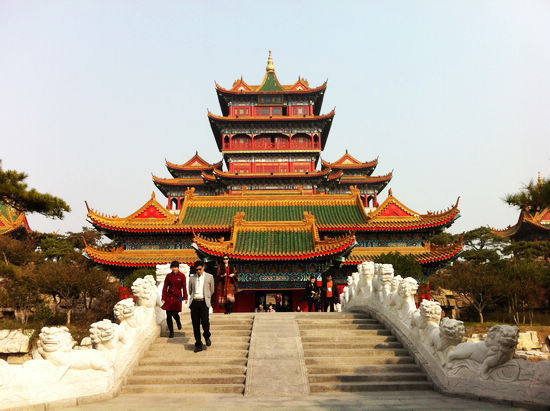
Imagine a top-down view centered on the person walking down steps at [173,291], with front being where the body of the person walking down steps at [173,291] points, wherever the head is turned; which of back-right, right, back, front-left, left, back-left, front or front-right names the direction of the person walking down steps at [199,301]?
front-left

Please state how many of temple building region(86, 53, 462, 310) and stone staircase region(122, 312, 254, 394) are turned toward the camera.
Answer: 2

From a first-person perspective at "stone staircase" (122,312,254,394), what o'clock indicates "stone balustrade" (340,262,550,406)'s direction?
The stone balustrade is roughly at 10 o'clock from the stone staircase.

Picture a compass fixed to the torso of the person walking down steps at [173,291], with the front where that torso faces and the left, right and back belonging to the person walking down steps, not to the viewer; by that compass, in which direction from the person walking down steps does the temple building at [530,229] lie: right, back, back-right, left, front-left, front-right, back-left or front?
back-left

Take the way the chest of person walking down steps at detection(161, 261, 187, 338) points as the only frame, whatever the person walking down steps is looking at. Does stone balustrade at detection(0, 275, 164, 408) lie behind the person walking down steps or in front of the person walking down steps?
in front

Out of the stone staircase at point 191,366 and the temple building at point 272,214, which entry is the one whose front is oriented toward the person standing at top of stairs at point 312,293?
the temple building

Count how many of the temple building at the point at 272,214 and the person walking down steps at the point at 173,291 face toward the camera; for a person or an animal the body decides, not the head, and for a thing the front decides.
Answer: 2

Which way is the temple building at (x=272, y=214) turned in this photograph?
toward the camera

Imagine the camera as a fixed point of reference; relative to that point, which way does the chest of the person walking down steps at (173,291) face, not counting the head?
toward the camera

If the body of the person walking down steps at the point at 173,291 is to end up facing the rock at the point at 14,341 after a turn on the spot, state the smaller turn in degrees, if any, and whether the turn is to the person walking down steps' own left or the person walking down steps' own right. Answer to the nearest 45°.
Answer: approximately 135° to the person walking down steps' own right

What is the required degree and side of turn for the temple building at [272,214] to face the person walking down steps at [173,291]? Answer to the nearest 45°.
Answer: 0° — it already faces them

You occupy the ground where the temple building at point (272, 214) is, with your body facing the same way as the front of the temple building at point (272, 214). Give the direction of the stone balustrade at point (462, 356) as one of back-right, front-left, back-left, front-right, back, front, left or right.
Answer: front
